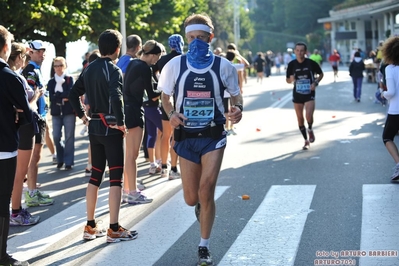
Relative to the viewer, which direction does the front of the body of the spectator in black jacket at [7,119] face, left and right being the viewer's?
facing to the right of the viewer

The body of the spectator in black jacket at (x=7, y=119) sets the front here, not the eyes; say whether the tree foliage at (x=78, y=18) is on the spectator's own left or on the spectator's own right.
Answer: on the spectator's own left

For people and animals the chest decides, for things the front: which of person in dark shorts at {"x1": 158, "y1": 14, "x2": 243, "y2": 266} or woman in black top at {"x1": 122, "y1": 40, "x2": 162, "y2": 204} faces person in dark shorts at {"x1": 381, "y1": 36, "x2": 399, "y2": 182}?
the woman in black top
